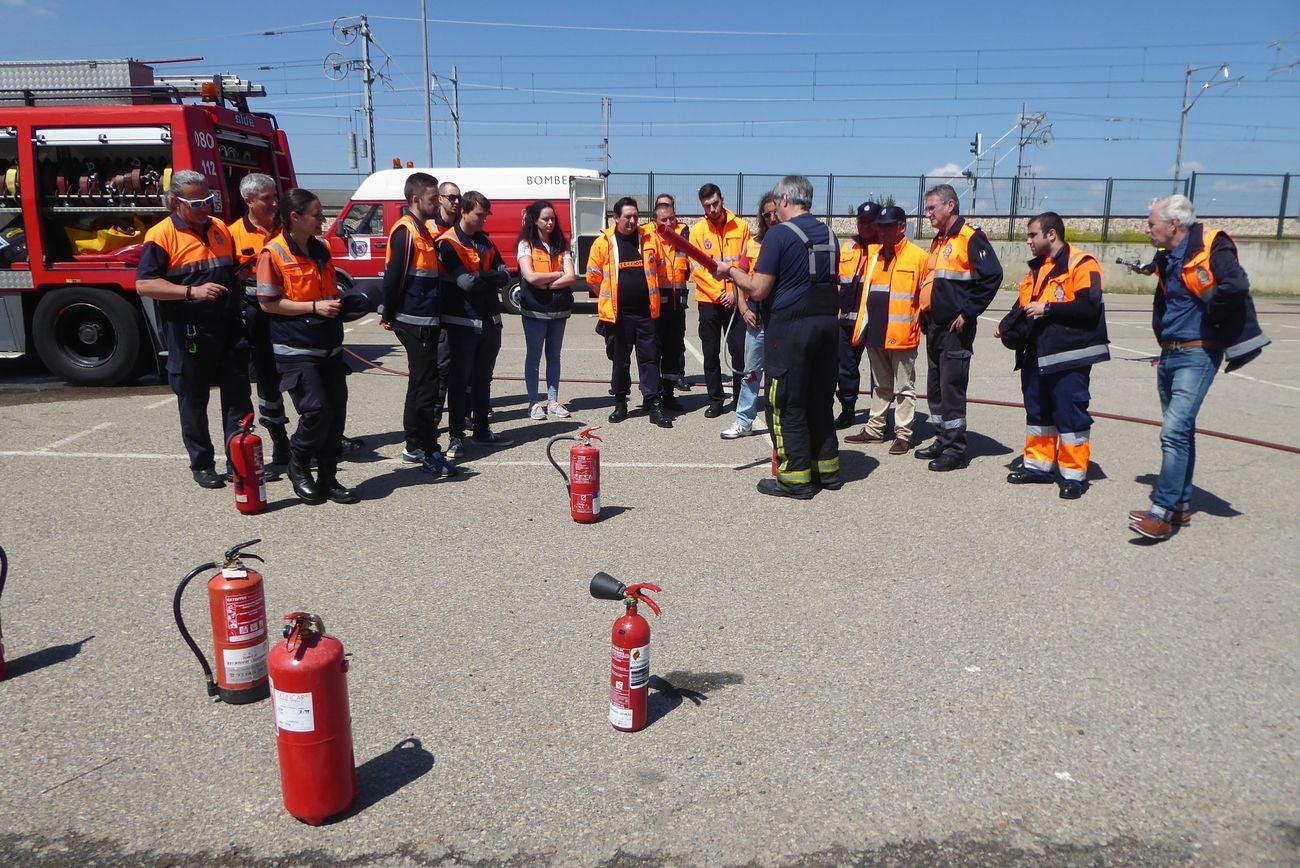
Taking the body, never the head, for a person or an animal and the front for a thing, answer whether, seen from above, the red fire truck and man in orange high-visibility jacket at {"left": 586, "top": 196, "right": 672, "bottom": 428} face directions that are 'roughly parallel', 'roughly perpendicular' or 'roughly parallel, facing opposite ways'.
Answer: roughly perpendicular

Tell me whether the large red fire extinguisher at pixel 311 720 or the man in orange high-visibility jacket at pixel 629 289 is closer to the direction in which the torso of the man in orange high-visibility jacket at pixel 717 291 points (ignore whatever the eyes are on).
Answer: the large red fire extinguisher

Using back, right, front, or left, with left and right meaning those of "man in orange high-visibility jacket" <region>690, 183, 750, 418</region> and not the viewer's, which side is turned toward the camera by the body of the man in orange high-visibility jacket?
front

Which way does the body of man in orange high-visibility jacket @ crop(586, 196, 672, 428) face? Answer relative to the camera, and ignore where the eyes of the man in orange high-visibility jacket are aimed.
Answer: toward the camera

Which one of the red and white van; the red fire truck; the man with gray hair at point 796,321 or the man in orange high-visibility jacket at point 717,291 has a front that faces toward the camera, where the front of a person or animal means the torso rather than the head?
the man in orange high-visibility jacket

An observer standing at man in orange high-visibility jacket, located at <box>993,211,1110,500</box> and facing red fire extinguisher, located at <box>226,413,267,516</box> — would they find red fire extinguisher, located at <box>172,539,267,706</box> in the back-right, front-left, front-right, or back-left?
front-left

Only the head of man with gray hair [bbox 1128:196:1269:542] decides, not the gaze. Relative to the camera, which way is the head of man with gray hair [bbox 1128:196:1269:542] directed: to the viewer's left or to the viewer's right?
to the viewer's left

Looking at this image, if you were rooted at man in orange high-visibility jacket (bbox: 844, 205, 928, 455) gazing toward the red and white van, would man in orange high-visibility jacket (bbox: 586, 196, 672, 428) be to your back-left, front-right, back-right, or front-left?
front-left

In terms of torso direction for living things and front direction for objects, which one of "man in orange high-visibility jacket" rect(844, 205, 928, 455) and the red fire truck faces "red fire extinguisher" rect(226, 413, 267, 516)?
the man in orange high-visibility jacket

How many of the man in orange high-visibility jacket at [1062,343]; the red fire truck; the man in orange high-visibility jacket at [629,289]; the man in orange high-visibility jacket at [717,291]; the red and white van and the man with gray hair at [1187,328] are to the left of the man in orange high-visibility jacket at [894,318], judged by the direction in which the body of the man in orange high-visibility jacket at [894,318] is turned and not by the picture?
2

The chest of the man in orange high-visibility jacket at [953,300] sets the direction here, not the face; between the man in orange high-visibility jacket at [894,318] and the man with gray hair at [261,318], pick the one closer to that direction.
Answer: the man with gray hair

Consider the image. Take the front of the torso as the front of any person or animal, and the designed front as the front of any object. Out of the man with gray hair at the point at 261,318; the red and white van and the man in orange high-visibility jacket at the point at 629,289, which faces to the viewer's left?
the red and white van

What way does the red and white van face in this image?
to the viewer's left

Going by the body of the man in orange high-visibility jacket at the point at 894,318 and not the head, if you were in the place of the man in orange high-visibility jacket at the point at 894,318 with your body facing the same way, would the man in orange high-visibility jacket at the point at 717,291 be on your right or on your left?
on your right

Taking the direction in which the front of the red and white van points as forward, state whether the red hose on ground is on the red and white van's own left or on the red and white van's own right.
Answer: on the red and white van's own left

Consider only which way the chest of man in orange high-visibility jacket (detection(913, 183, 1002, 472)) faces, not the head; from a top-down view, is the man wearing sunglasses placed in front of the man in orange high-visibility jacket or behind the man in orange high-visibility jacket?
in front

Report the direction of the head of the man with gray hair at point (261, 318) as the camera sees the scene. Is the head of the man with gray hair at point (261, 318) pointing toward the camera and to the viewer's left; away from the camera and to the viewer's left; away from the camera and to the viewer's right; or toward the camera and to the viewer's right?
toward the camera and to the viewer's right
